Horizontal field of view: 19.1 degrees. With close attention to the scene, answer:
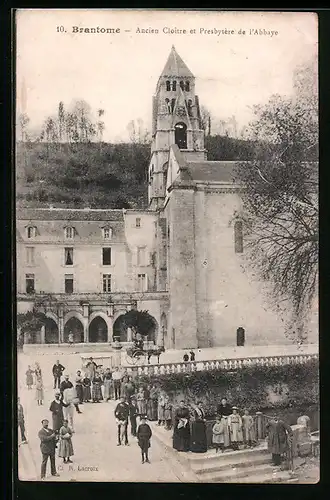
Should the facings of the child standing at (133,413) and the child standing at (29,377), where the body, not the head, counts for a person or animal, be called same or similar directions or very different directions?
same or similar directions

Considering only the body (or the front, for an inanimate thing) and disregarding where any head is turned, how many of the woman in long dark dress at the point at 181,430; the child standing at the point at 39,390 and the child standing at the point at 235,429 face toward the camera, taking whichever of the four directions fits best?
3

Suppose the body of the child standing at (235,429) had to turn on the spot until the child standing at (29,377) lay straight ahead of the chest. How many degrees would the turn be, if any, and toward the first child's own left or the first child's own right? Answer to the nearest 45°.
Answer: approximately 90° to the first child's own right

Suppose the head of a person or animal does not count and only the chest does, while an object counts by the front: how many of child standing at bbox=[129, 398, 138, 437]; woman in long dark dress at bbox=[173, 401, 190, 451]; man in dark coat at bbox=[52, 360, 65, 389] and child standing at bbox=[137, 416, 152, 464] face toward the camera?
4

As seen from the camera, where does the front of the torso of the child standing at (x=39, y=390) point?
toward the camera

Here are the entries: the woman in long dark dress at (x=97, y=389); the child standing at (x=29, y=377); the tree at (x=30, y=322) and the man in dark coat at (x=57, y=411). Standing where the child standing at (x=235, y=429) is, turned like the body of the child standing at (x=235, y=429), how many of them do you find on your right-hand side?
4

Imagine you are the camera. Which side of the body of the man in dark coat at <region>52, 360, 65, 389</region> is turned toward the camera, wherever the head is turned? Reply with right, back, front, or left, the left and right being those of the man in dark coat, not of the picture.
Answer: front

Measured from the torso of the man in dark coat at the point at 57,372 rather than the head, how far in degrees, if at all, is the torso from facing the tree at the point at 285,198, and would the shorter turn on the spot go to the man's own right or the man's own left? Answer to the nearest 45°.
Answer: approximately 90° to the man's own left

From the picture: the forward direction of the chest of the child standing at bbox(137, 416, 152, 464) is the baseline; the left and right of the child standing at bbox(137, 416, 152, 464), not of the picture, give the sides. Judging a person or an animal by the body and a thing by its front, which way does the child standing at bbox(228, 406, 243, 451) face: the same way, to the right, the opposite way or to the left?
the same way

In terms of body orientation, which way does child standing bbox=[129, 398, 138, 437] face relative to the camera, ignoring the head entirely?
toward the camera

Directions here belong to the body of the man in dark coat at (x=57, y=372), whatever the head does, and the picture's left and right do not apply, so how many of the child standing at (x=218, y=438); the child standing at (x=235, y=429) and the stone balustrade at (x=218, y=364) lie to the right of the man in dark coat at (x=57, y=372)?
0

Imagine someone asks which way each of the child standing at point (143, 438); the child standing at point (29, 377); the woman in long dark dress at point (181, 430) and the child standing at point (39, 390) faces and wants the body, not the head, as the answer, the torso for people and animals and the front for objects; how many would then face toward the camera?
4
